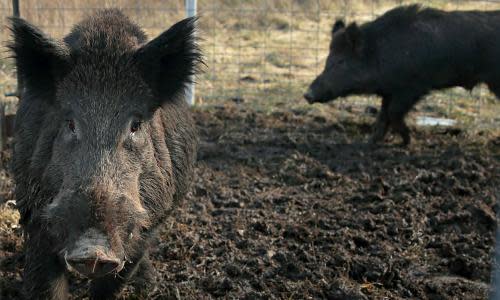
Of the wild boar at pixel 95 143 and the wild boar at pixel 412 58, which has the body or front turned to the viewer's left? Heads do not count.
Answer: the wild boar at pixel 412 58

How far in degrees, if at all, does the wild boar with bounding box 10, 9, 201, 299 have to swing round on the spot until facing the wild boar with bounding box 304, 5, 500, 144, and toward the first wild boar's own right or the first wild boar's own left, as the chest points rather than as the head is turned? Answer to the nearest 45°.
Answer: approximately 135° to the first wild boar's own left

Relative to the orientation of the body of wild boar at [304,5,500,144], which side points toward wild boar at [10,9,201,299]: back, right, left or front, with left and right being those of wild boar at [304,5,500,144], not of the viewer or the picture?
left

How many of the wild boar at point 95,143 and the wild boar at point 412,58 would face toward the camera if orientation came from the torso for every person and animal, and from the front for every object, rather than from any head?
1

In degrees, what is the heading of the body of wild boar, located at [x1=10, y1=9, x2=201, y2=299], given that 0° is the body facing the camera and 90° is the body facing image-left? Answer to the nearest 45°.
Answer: approximately 0°

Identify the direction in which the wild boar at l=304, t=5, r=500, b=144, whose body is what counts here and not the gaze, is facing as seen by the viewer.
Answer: to the viewer's left
